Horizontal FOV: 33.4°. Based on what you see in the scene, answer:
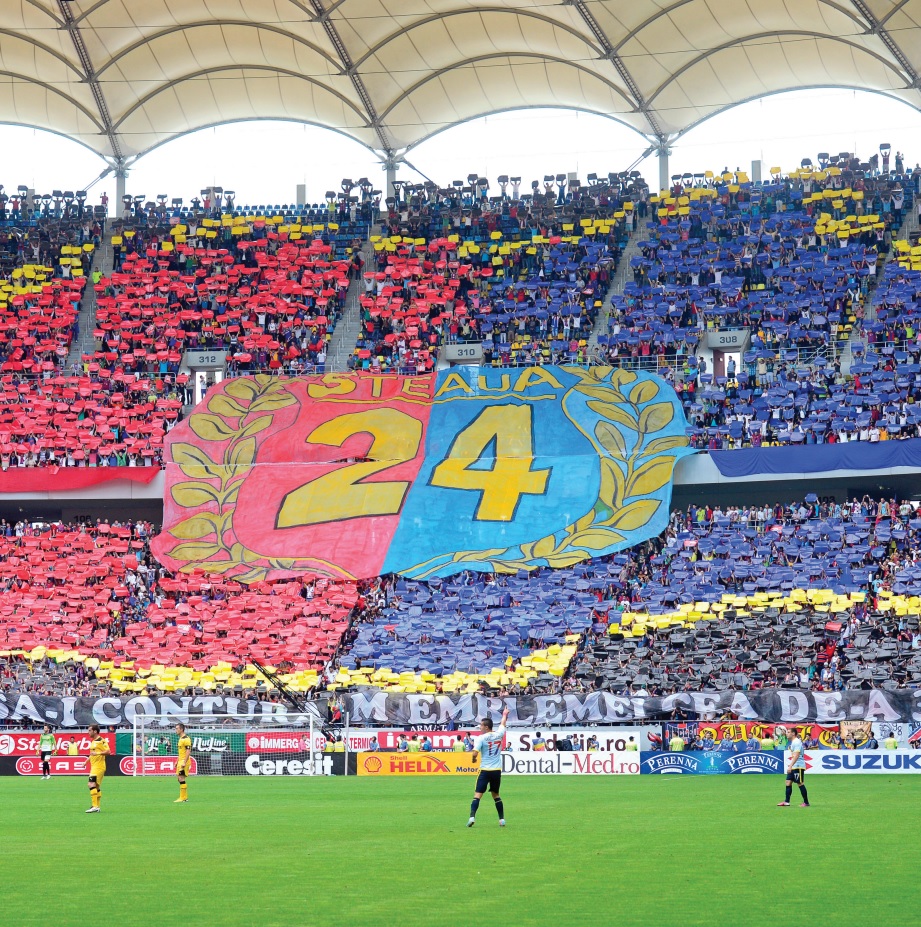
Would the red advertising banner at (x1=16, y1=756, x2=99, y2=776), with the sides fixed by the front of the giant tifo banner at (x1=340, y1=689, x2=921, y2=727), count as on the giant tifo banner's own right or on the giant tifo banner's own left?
on the giant tifo banner's own right

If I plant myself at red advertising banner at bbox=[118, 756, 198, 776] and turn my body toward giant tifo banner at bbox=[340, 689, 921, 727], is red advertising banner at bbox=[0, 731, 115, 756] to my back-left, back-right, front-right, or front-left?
back-left

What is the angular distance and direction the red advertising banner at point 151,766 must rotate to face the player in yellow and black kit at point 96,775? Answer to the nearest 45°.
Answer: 0° — it already faces them

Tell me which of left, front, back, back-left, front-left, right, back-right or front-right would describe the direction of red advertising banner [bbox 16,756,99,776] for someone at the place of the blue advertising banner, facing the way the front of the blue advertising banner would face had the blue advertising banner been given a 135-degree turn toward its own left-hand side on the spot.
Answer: back-left

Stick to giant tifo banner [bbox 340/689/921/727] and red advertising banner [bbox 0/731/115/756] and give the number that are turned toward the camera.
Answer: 2

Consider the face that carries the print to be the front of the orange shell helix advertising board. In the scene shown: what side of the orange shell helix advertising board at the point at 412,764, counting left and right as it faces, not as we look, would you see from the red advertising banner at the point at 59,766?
right

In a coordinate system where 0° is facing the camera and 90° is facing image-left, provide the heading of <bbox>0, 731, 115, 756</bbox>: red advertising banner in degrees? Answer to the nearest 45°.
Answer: approximately 0°
